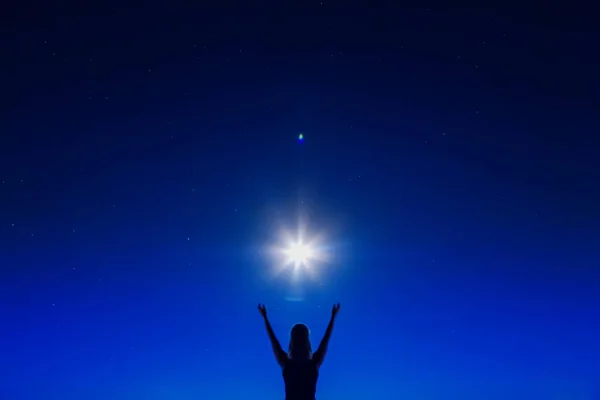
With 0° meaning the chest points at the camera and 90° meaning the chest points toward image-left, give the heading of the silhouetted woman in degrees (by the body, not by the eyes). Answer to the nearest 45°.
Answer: approximately 180°
